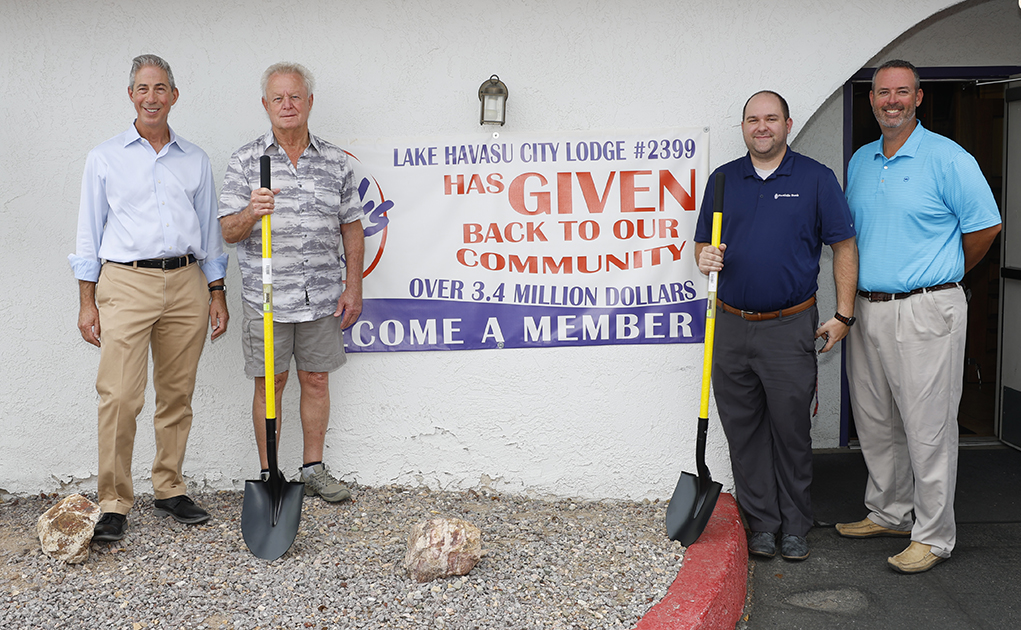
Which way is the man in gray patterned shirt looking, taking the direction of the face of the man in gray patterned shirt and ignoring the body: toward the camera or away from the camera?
toward the camera

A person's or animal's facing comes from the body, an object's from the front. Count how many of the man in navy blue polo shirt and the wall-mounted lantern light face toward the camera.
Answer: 2

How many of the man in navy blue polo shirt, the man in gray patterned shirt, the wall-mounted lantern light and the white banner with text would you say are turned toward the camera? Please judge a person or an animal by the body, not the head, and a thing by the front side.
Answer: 4

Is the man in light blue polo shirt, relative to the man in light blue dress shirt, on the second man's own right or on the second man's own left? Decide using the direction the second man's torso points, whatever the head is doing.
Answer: on the second man's own left

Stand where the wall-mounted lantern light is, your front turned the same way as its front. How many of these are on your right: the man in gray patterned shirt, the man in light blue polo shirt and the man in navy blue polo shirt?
1

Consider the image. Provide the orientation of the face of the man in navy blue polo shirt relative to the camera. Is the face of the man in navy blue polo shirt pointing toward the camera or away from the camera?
toward the camera

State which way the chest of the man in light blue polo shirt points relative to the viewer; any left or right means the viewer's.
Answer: facing the viewer and to the left of the viewer

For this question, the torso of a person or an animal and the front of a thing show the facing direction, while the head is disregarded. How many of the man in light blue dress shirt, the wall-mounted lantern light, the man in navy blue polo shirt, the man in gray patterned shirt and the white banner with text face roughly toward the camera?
5

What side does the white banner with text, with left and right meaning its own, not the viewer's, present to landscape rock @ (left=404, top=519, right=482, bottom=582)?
front

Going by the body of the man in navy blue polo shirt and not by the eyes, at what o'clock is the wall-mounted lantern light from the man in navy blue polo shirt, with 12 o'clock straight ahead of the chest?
The wall-mounted lantern light is roughly at 3 o'clock from the man in navy blue polo shirt.

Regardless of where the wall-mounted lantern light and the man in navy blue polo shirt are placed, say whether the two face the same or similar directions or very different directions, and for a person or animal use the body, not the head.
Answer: same or similar directions

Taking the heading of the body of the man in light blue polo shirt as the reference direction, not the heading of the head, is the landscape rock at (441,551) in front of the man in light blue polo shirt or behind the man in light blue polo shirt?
in front

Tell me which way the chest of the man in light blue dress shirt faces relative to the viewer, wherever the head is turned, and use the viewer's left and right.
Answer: facing the viewer

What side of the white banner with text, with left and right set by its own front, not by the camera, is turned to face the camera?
front

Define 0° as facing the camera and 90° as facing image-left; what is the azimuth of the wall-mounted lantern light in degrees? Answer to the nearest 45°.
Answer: approximately 0°
